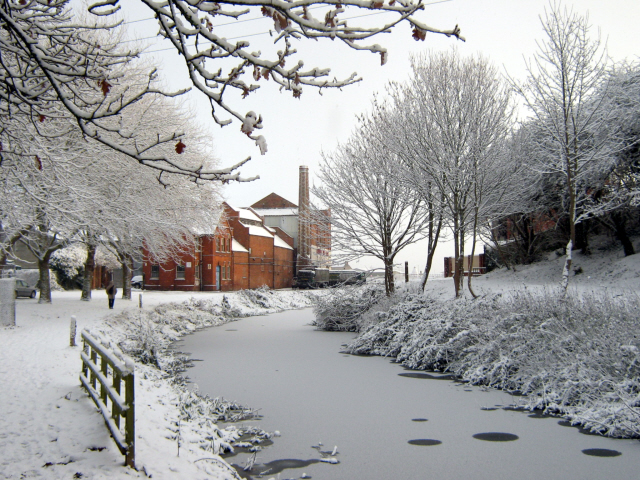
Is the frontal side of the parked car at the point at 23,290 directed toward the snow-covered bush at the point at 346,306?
no

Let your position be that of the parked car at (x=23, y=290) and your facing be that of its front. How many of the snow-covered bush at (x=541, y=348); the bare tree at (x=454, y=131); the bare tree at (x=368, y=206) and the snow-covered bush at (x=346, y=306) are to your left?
0

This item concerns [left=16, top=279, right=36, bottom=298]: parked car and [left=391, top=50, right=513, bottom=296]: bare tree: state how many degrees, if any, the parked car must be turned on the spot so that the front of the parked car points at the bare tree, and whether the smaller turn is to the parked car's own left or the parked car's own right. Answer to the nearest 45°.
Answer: approximately 45° to the parked car's own right

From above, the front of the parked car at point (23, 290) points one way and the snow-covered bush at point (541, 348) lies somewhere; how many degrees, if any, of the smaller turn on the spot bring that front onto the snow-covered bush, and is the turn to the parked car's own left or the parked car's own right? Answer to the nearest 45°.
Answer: approximately 90° to the parked car's own right

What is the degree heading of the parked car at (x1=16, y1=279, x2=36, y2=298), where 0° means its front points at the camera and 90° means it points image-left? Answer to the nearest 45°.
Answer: approximately 270°

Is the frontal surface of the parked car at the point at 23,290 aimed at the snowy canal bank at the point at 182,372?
no

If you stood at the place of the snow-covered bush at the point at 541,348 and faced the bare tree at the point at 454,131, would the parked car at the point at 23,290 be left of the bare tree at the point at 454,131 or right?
left
